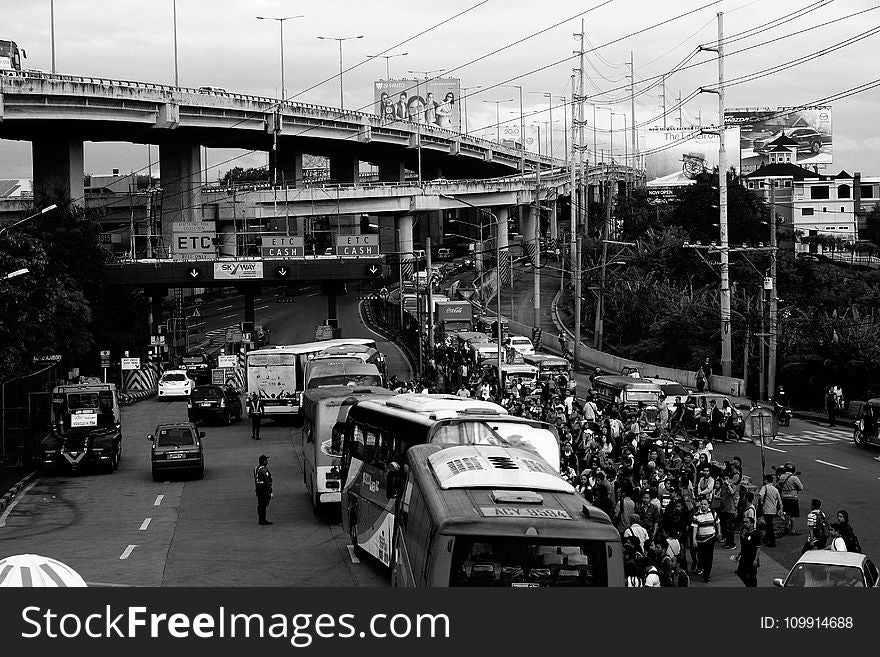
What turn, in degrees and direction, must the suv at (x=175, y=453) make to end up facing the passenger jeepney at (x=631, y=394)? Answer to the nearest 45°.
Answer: approximately 45° to its right

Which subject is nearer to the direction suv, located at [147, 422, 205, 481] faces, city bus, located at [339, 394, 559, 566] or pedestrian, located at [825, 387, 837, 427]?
the pedestrian

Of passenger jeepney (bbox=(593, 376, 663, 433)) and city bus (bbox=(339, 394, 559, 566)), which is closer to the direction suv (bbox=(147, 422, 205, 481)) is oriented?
the passenger jeepney

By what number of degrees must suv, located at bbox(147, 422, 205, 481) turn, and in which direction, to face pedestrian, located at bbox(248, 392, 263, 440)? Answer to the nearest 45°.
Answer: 0° — it already faces them

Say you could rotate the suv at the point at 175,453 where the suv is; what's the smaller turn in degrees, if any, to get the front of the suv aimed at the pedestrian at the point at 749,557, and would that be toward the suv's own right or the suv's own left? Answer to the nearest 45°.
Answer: approximately 135° to the suv's own right

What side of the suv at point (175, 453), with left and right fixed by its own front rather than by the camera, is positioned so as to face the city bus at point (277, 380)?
front

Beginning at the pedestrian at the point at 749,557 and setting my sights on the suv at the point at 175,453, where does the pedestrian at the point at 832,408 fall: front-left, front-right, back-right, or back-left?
front-right

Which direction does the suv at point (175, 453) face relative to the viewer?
away from the camera

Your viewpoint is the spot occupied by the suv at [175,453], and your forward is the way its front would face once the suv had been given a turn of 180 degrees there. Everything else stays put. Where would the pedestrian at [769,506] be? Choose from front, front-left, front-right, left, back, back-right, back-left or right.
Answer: front-left

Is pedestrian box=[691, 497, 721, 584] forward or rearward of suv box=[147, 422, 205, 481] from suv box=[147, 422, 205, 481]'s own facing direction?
rearward

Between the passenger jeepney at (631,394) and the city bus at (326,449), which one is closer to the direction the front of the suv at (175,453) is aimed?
the passenger jeepney

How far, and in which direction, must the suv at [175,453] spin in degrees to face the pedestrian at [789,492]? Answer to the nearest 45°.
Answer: approximately 135° to its right

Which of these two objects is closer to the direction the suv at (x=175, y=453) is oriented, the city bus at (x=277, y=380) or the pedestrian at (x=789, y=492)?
the city bus

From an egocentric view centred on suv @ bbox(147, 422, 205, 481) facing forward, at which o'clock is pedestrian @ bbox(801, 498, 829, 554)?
The pedestrian is roughly at 5 o'clock from the suv.

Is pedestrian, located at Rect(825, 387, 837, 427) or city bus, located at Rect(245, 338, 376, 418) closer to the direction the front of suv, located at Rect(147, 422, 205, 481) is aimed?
the city bus
